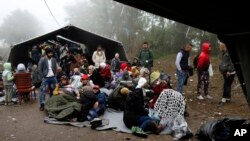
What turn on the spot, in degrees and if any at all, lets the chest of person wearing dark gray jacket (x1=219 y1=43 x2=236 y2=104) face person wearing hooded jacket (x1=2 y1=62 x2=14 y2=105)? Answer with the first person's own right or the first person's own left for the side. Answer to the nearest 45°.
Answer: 0° — they already face them

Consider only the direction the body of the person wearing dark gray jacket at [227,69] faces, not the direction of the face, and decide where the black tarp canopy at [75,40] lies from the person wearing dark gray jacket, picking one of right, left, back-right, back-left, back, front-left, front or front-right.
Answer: front-right

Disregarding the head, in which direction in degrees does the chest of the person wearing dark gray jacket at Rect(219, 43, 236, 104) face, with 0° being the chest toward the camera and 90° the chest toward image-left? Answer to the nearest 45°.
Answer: approximately 90°

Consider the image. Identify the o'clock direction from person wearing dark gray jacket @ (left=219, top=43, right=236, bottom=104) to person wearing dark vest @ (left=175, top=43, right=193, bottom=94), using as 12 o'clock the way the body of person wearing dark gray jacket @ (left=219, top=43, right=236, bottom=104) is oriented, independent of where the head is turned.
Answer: person wearing dark vest @ (left=175, top=43, right=193, bottom=94) is roughly at 12 o'clock from person wearing dark gray jacket @ (left=219, top=43, right=236, bottom=104).

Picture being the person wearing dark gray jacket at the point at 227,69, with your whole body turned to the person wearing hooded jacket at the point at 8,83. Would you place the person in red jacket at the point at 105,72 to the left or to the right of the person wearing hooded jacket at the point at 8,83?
right

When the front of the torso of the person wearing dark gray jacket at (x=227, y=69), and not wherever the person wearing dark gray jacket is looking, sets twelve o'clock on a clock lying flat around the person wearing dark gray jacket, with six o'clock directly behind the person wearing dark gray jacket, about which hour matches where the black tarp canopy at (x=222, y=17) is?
The black tarp canopy is roughly at 9 o'clock from the person wearing dark gray jacket.

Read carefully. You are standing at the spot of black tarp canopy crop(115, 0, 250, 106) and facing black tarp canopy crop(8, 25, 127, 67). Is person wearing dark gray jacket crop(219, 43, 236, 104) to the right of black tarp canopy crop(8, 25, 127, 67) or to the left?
right
